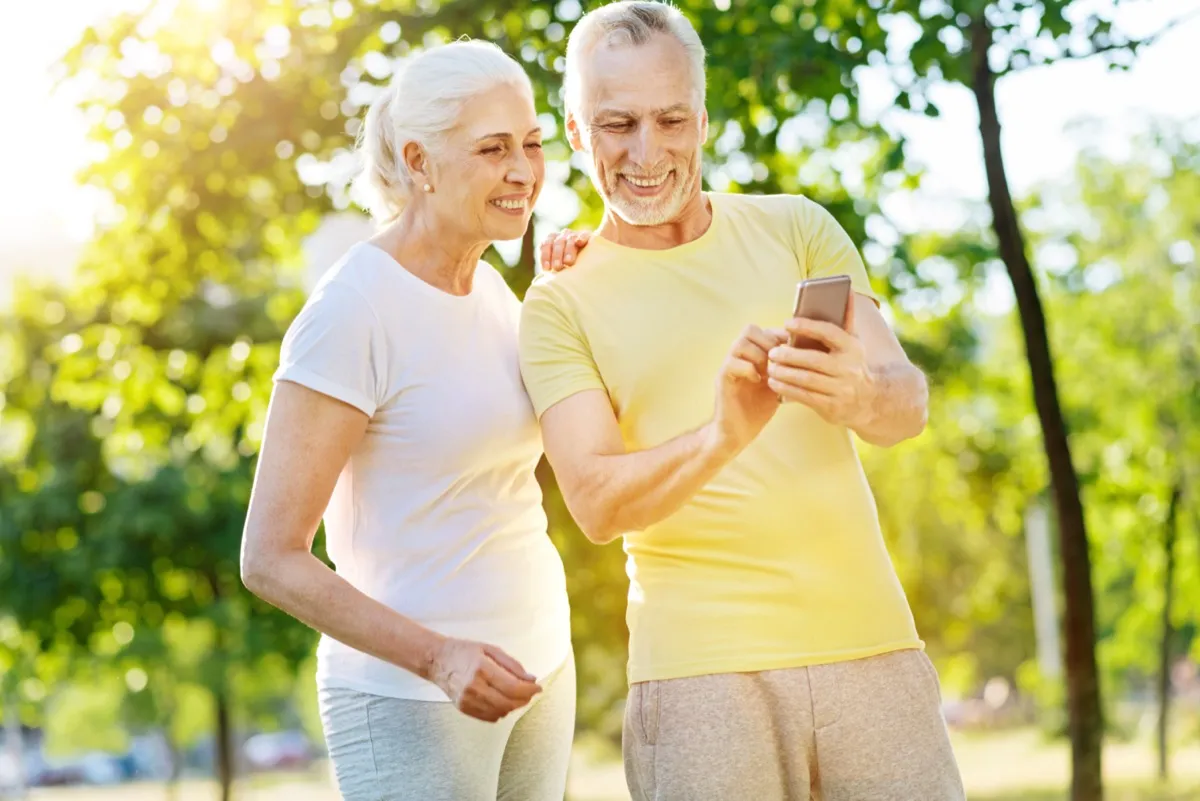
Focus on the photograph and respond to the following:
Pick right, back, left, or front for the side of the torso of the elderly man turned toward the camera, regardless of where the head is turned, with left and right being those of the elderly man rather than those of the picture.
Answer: front

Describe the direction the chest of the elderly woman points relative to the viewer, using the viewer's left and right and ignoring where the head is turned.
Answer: facing the viewer and to the right of the viewer

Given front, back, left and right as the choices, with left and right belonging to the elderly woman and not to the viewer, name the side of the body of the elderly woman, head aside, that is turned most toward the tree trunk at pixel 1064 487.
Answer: left

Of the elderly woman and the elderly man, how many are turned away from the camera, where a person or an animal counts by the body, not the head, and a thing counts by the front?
0

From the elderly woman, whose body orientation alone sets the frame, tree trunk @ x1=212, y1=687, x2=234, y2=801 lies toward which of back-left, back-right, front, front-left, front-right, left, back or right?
back-left

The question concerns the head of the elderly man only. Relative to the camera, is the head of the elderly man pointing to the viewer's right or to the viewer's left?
to the viewer's right

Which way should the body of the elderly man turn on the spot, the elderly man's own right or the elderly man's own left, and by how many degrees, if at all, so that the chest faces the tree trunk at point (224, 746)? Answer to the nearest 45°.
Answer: approximately 135° to the elderly man's own right

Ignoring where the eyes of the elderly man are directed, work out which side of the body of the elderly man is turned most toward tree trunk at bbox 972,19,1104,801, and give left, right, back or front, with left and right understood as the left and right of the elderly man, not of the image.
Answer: back

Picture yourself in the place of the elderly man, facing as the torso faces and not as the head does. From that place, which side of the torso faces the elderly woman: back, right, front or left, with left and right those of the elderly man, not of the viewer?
right
